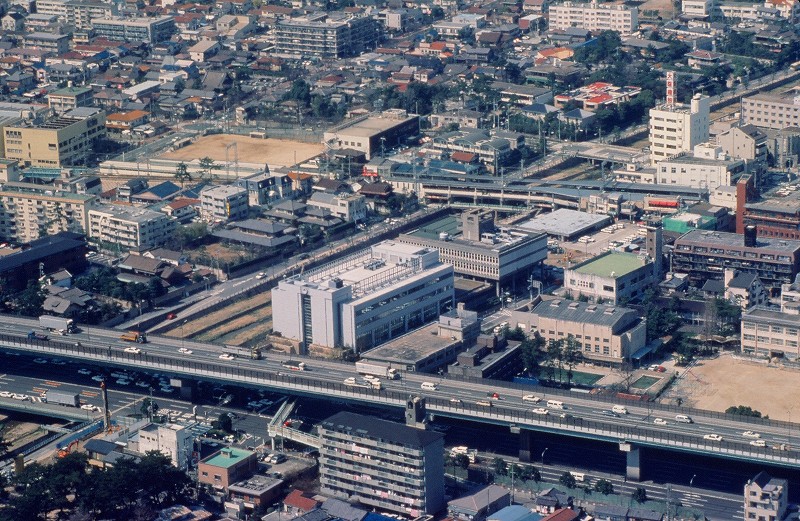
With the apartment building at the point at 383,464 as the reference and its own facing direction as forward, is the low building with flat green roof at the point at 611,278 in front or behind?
behind

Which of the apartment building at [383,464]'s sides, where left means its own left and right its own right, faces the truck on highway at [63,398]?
right

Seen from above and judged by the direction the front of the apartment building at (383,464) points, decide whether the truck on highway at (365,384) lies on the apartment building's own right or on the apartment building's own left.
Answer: on the apartment building's own right

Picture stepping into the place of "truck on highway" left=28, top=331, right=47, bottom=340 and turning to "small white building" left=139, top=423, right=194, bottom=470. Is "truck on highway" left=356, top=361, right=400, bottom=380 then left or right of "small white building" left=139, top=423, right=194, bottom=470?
left

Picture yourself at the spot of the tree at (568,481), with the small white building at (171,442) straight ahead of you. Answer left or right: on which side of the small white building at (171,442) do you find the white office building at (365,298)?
right

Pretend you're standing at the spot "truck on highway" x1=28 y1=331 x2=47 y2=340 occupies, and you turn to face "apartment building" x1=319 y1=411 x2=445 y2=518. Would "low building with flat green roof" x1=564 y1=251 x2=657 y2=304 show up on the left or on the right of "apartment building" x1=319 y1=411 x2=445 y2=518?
left

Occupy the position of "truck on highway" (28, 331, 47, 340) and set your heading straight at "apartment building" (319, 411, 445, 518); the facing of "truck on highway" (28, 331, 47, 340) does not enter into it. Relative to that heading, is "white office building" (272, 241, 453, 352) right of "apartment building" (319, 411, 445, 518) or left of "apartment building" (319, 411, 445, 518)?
left

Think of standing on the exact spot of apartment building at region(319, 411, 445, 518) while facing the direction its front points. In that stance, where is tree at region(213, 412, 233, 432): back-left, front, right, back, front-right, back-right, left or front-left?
right

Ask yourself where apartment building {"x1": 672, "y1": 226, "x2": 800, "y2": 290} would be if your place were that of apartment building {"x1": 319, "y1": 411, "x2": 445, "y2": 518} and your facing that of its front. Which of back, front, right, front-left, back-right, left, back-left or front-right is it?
back

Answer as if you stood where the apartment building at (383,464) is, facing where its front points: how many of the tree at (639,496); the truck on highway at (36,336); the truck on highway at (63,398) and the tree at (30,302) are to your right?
3

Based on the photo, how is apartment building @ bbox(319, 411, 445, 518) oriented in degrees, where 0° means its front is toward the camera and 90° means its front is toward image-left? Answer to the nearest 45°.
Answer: approximately 45°

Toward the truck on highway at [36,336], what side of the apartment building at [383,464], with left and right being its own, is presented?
right
